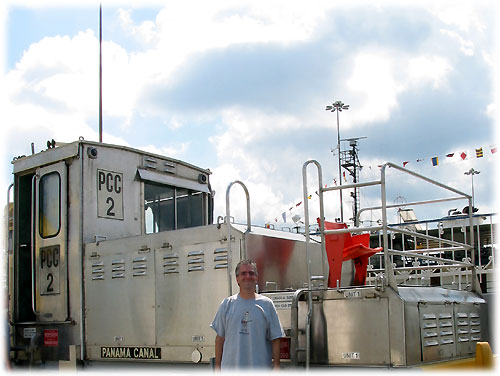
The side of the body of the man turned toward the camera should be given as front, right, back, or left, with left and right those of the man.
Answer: front

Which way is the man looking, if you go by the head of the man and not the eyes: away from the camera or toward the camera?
toward the camera

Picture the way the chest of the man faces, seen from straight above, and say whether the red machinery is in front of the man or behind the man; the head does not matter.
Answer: behind
